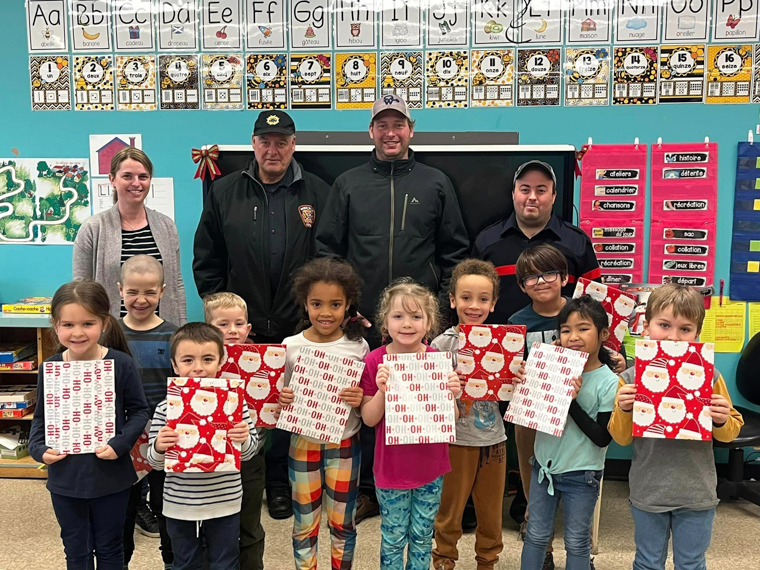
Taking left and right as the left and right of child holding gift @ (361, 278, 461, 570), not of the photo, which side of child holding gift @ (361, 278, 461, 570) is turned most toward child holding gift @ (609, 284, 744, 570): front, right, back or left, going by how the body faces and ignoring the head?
left

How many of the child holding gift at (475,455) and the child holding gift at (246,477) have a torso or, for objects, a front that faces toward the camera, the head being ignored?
2

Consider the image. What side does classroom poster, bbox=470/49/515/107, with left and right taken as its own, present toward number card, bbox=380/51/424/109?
right

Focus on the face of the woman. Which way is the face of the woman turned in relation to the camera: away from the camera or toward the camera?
toward the camera

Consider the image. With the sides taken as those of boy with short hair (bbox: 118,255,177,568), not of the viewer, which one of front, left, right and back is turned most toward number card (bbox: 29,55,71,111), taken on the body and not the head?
back

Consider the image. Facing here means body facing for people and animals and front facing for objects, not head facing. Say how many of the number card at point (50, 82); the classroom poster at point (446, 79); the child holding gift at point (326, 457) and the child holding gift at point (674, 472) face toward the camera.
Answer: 4

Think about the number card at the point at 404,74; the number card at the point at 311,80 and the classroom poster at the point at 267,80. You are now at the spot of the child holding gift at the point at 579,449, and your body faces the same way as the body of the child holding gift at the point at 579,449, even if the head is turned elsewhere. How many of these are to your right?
3

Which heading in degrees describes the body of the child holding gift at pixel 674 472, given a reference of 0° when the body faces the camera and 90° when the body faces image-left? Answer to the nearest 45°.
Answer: approximately 0°

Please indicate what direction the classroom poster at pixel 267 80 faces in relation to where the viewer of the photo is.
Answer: facing the viewer

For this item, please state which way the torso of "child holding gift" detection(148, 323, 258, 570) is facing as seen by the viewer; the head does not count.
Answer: toward the camera

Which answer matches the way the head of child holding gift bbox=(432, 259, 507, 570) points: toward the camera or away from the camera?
toward the camera

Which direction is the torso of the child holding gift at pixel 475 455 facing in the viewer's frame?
toward the camera

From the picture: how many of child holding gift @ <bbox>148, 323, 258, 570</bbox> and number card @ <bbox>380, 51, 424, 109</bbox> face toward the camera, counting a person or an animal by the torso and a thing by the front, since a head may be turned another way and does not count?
2

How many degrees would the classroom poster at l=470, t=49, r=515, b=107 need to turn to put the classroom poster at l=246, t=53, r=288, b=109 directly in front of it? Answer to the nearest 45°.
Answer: approximately 90° to its right
